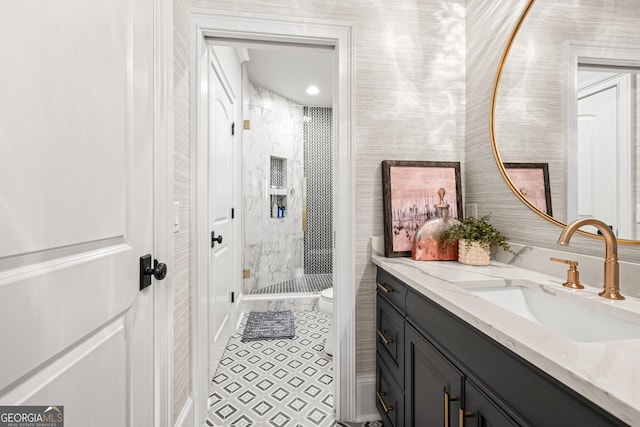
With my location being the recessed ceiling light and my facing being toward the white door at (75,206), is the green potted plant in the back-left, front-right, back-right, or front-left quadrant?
front-left

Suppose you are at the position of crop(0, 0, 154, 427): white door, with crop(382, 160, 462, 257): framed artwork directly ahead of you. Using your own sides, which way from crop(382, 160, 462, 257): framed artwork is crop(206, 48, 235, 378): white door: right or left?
left

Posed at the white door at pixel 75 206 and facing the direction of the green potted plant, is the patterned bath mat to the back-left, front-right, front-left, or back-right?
front-left

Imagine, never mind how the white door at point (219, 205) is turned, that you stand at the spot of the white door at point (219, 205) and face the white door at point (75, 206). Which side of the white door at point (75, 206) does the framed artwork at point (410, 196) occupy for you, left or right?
left

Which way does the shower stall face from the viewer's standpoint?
toward the camera

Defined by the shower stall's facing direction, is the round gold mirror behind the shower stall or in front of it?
in front

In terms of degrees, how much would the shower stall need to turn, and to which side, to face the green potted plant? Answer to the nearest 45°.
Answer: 0° — it already faces it

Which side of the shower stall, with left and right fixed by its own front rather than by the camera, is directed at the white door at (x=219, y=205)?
front

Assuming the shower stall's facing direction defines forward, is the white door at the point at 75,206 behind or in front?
in front
